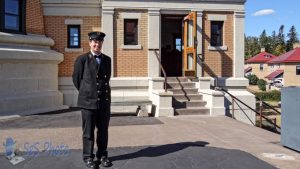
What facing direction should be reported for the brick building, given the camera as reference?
facing the viewer

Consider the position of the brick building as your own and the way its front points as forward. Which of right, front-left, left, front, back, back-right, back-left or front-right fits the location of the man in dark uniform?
front

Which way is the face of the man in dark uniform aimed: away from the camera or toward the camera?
toward the camera

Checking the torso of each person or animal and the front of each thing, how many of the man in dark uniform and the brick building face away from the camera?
0

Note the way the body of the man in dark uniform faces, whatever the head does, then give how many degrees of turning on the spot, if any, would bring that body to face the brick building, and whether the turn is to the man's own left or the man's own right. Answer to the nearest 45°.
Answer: approximately 135° to the man's own left

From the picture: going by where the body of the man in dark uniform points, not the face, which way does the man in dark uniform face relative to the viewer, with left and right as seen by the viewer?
facing the viewer and to the right of the viewer
